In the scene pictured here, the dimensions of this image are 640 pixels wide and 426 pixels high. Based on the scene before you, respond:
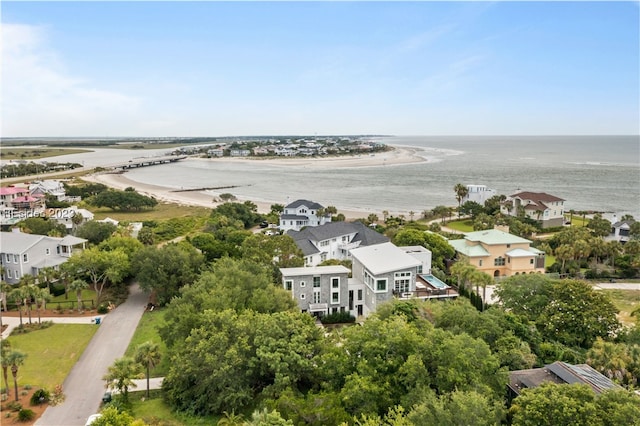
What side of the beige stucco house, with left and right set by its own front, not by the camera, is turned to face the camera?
front

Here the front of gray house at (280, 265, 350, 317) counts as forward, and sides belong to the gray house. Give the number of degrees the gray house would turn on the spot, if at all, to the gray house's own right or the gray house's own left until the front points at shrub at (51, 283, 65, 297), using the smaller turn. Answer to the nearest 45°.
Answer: approximately 90° to the gray house's own right

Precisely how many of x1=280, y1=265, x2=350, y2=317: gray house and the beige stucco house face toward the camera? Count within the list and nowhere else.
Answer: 2

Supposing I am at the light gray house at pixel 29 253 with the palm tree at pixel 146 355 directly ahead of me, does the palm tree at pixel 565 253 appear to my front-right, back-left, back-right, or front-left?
front-left

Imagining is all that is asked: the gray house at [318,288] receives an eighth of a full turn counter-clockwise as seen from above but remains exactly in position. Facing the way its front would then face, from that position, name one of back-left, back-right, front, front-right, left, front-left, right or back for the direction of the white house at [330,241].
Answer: back-left

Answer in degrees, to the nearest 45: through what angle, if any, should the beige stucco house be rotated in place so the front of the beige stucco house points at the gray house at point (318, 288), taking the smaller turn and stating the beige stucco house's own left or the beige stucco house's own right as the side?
approximately 45° to the beige stucco house's own right

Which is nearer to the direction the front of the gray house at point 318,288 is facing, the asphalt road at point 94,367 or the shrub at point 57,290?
the asphalt road

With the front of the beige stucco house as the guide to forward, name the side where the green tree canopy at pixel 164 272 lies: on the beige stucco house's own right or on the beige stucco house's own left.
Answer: on the beige stucco house's own right

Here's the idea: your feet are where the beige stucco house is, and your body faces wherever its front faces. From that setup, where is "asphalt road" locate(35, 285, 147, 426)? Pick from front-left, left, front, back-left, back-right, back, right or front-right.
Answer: front-right

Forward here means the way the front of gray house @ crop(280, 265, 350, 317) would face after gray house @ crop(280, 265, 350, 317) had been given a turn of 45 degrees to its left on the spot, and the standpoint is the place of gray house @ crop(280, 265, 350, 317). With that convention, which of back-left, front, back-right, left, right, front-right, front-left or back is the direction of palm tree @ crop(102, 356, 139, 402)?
right

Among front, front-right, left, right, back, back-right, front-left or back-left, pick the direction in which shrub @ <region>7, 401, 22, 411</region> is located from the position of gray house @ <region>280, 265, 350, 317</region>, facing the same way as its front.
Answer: front-right

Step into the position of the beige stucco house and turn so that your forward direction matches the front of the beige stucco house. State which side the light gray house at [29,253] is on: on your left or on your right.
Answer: on your right

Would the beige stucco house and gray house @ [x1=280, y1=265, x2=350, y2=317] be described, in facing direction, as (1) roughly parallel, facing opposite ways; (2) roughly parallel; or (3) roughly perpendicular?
roughly parallel

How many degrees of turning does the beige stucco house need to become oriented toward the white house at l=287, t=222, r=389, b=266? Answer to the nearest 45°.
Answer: approximately 90° to its right

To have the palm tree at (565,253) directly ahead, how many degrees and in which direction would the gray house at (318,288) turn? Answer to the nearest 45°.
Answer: approximately 135° to its left

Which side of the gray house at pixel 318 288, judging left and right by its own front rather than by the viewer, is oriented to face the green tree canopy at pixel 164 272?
right

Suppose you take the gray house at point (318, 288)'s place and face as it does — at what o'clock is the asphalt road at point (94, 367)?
The asphalt road is roughly at 2 o'clock from the gray house.

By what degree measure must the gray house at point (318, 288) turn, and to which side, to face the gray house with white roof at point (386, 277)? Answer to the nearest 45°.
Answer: approximately 90° to its left

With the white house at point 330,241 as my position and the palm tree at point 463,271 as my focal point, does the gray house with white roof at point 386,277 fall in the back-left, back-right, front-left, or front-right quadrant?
front-right

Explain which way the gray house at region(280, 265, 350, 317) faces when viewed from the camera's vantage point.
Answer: facing the viewer
